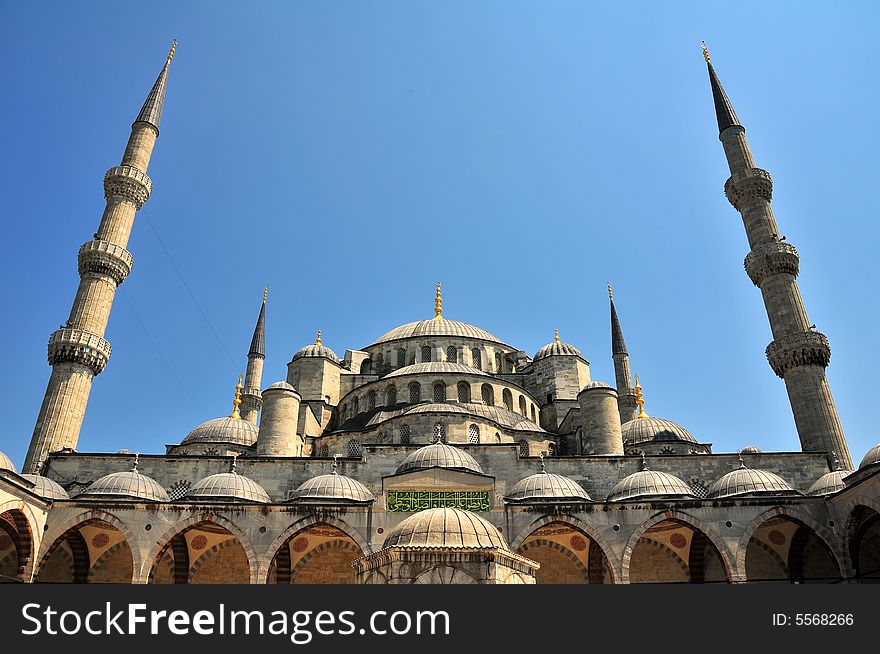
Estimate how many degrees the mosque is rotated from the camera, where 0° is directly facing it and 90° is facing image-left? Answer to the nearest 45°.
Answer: approximately 0°
